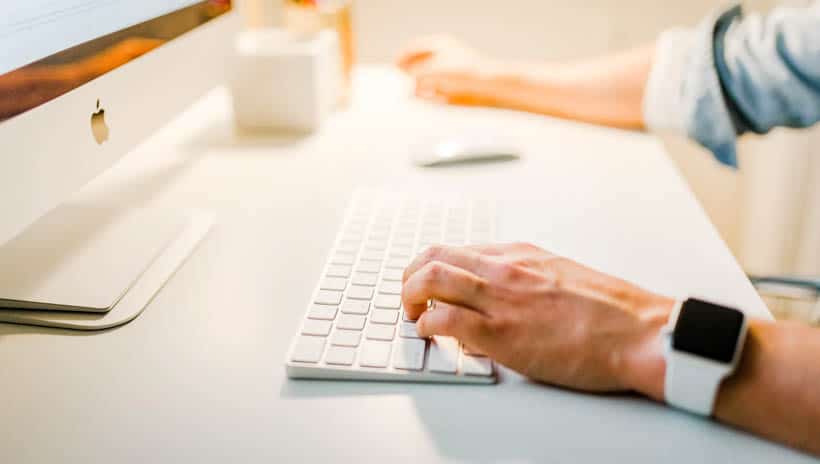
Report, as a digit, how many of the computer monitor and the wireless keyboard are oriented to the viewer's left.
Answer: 0

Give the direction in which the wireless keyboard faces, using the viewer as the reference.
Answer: facing to the right of the viewer
